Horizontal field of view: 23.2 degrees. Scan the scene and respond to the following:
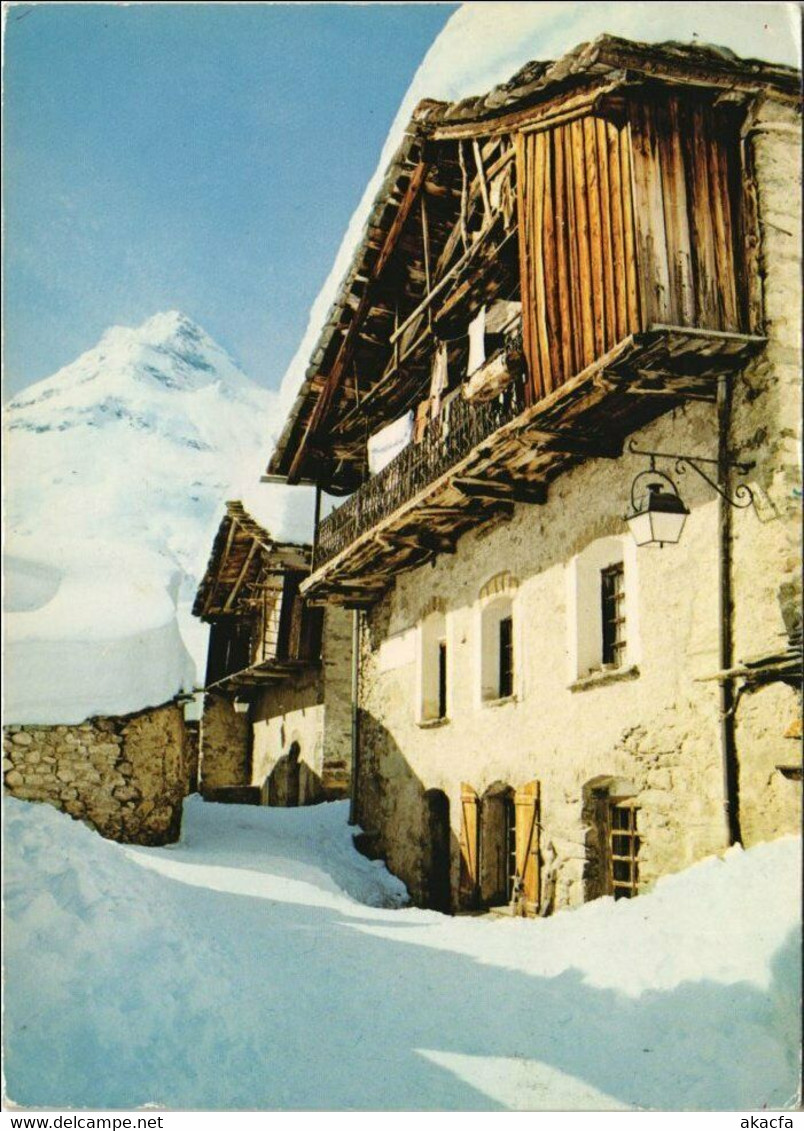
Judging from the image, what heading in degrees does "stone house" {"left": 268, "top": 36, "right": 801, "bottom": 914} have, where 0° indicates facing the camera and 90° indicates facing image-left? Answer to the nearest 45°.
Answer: approximately 45°

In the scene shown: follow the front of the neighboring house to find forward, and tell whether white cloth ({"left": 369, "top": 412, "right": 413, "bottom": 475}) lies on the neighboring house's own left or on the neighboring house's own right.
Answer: on the neighboring house's own left

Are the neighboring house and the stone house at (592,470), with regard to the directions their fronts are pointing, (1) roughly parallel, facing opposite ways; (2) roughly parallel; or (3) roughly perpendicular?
roughly parallel

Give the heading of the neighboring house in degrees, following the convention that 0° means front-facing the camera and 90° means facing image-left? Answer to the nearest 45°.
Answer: approximately 45°

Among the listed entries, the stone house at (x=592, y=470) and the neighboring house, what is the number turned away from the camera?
0

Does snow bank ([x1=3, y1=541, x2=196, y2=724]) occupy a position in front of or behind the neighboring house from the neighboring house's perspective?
in front

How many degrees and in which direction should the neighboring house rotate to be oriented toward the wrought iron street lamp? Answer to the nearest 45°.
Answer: approximately 45° to its left

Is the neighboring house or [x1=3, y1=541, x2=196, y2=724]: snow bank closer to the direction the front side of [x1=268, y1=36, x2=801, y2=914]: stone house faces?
the snow bank
